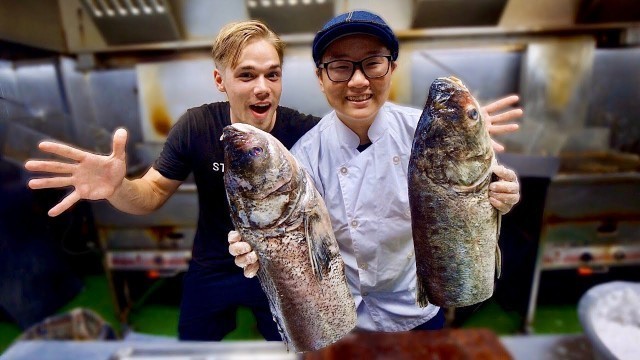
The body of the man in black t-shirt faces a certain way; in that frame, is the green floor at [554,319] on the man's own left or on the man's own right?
on the man's own left

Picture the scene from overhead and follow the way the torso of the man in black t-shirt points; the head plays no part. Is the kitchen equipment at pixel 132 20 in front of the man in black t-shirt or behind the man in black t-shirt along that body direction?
behind

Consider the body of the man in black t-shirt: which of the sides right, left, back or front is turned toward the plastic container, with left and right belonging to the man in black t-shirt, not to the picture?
left

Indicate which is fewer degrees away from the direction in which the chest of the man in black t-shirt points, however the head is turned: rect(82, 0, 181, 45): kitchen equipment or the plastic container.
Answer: the plastic container

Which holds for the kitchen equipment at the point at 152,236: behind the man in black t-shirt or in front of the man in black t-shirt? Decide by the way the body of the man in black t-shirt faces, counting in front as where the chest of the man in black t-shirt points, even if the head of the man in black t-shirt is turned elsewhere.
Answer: behind

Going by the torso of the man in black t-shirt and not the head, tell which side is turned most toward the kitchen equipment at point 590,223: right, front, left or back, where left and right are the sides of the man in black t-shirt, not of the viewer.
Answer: left

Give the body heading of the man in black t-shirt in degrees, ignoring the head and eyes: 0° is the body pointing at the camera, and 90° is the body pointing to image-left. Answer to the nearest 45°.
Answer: approximately 0°
